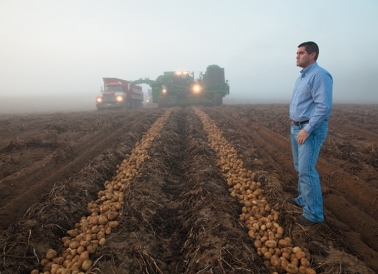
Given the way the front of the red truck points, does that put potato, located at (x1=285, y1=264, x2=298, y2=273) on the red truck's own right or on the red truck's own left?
on the red truck's own left

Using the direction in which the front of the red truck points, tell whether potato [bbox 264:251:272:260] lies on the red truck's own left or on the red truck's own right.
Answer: on the red truck's own left

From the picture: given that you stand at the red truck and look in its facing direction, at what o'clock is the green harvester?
The green harvester is roughly at 8 o'clock from the red truck.

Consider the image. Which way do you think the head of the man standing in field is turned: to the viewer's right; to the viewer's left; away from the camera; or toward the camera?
to the viewer's left

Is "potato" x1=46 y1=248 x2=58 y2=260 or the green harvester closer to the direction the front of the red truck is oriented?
the potato

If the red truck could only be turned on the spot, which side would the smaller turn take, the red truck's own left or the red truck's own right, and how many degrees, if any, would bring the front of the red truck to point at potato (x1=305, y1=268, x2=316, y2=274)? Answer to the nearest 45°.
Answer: approximately 45° to the red truck's own left

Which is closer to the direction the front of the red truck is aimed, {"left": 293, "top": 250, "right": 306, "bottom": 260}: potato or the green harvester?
the potato

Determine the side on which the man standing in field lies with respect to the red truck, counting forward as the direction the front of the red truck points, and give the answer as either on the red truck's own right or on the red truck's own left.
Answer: on the red truck's own left

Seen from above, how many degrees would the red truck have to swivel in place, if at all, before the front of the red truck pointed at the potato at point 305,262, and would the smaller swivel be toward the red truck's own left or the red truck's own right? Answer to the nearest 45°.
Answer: approximately 45° to the red truck's own left

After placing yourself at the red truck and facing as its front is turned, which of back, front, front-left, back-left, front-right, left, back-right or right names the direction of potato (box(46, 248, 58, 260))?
front-left

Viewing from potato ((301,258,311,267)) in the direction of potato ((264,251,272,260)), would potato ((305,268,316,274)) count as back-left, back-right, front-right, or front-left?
back-left

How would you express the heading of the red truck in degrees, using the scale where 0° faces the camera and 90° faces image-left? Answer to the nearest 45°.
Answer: approximately 45°

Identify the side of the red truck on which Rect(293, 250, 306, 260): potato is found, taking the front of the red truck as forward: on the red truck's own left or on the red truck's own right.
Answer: on the red truck's own left
